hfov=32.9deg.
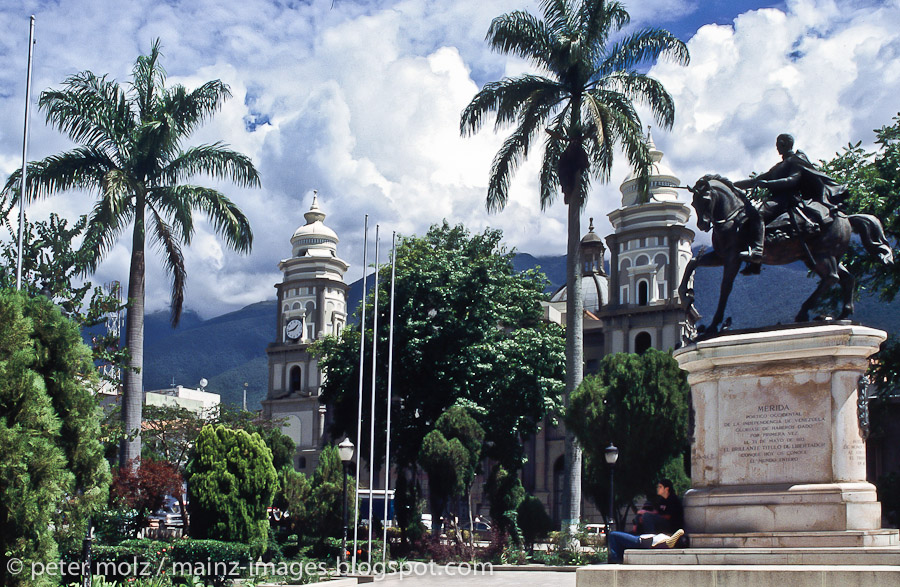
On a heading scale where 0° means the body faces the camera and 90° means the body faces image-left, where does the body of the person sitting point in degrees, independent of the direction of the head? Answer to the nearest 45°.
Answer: approximately 90°

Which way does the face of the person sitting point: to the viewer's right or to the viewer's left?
to the viewer's left

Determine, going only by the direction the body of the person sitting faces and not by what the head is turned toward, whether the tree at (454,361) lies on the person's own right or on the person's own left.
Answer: on the person's own right

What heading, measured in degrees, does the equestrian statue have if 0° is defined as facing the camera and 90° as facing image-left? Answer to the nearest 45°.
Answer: approximately 90°

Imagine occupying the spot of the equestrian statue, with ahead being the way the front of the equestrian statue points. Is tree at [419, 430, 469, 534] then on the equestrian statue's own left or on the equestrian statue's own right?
on the equestrian statue's own right

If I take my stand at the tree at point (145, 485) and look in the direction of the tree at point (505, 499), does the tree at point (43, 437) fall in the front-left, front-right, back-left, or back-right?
back-right
